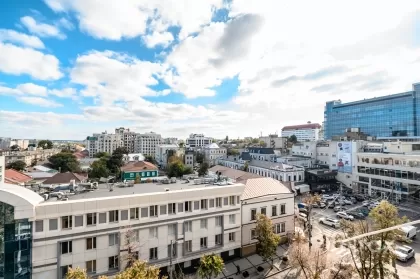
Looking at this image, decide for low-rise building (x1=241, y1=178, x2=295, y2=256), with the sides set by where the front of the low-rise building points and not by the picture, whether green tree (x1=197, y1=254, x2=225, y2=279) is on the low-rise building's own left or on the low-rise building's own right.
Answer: on the low-rise building's own right

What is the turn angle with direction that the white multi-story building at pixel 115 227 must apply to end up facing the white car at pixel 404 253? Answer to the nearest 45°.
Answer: approximately 45° to its left

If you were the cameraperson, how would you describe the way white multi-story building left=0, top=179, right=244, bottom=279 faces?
facing the viewer and to the right of the viewer

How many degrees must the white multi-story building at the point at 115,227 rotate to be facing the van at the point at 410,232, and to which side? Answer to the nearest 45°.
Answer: approximately 45° to its left

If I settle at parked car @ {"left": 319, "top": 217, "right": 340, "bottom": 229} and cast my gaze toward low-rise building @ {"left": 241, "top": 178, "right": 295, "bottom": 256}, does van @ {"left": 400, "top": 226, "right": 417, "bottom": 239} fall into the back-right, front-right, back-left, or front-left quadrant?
back-left

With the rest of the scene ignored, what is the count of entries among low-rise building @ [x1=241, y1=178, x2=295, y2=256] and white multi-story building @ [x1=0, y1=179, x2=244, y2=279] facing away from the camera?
0

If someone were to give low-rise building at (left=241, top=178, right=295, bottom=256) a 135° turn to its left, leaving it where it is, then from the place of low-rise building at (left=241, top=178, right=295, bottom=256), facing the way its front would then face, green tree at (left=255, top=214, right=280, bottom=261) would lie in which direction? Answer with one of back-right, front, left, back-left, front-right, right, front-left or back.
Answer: back

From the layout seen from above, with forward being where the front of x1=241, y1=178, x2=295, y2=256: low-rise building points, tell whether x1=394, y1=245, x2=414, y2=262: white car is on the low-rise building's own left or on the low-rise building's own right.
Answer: on the low-rise building's own left

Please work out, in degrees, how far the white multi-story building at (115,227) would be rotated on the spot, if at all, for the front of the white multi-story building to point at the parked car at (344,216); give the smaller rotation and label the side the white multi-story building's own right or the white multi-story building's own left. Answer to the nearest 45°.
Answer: approximately 45° to the white multi-story building's own left

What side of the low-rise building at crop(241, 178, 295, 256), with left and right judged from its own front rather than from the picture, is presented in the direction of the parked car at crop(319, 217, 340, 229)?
left
